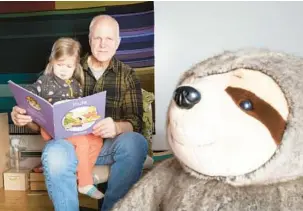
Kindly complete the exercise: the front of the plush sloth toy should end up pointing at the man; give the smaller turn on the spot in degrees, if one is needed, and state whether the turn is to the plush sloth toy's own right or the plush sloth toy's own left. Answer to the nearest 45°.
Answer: approximately 90° to the plush sloth toy's own right

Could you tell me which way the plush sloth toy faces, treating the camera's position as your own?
facing the viewer and to the left of the viewer

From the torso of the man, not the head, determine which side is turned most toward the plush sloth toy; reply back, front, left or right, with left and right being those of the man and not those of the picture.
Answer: front

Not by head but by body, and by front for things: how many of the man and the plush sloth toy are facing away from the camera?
0

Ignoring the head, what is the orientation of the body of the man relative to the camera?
toward the camera

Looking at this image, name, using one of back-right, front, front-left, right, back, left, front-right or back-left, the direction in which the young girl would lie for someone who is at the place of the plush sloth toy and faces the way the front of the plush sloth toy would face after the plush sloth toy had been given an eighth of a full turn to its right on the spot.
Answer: front-right

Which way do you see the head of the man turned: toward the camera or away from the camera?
toward the camera
